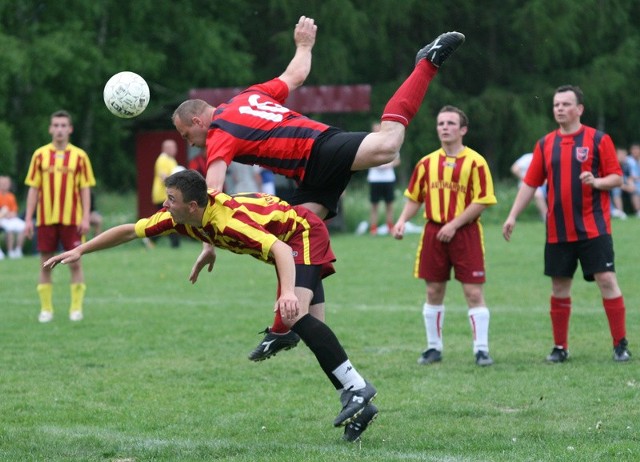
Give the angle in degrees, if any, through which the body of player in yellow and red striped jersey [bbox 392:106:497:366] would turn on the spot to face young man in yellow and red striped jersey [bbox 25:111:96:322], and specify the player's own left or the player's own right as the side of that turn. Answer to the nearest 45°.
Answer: approximately 135° to the player's own right

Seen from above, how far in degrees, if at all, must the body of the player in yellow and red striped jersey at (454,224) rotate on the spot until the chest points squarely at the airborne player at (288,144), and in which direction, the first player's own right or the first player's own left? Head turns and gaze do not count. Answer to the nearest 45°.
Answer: approximately 45° to the first player's own right

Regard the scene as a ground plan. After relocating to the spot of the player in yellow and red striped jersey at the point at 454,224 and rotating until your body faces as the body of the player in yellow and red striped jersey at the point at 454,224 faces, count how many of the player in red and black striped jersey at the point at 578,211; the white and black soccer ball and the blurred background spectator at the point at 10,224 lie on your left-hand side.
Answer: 1

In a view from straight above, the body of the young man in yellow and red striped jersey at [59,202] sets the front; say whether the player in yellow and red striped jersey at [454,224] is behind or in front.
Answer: in front

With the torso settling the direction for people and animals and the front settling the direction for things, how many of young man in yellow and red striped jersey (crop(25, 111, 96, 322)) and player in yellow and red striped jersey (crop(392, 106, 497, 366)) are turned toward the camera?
2

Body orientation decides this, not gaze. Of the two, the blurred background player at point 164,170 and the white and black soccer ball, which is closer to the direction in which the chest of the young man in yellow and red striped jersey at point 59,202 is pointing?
the white and black soccer ball

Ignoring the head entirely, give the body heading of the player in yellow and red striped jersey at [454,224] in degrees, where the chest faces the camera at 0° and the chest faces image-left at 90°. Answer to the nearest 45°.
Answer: approximately 0°

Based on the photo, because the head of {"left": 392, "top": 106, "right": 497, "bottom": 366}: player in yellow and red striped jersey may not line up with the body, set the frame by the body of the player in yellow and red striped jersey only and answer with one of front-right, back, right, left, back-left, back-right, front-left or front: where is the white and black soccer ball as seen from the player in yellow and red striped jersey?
front-right
